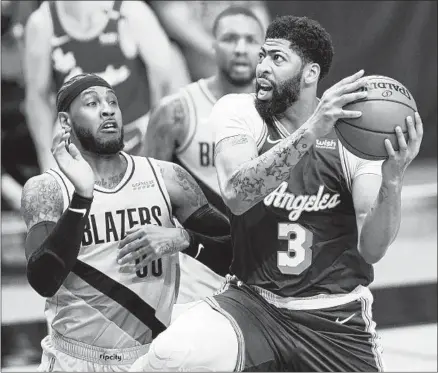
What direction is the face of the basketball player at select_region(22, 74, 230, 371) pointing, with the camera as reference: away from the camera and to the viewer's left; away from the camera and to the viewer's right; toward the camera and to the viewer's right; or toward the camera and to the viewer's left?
toward the camera and to the viewer's right

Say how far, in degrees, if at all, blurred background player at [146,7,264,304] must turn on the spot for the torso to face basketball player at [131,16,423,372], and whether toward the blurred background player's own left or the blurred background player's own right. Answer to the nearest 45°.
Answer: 0° — they already face them

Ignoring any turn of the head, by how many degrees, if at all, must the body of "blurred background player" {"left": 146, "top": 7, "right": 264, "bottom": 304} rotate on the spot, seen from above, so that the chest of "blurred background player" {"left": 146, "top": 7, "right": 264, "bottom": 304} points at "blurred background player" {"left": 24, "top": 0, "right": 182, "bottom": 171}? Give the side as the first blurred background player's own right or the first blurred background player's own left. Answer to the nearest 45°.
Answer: approximately 135° to the first blurred background player's own right

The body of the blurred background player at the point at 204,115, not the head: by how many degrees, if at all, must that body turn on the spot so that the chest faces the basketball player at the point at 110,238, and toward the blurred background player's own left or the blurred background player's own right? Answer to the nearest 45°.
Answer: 0° — they already face them

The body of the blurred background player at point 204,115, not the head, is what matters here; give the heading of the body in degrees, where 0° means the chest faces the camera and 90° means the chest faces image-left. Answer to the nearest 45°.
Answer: approximately 0°
